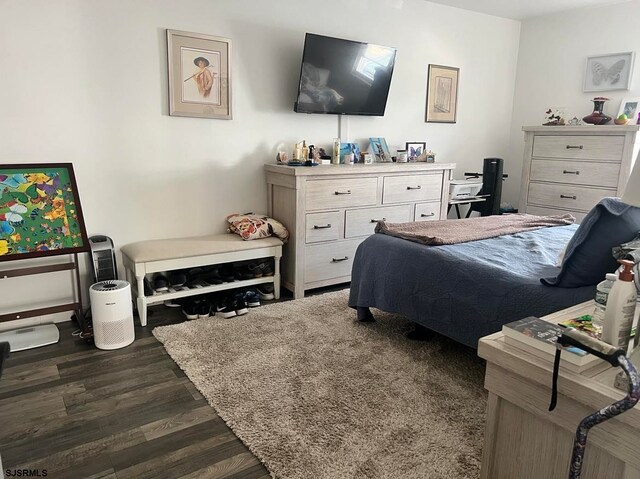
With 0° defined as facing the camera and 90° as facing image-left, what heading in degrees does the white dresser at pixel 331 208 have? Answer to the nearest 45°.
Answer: approximately 315°

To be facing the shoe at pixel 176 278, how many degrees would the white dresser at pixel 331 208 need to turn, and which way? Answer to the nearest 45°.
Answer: approximately 90° to its right

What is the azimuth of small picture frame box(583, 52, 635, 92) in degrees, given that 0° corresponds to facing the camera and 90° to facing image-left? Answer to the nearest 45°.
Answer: approximately 45°

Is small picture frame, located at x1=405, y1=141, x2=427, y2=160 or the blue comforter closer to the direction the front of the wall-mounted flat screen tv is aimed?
the blue comforter
